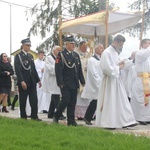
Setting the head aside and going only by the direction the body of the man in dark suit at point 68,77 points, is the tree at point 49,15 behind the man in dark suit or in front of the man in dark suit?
behind

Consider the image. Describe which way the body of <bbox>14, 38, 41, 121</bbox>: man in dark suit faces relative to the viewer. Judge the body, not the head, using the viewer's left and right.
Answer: facing the viewer and to the right of the viewer
